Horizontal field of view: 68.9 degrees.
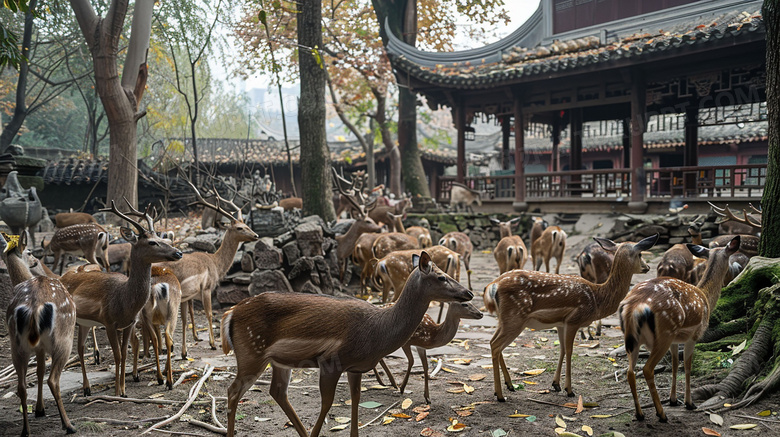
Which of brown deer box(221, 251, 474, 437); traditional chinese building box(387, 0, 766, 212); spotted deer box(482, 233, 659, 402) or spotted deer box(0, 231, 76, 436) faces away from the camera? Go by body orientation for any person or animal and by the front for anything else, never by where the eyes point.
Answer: spotted deer box(0, 231, 76, 436)

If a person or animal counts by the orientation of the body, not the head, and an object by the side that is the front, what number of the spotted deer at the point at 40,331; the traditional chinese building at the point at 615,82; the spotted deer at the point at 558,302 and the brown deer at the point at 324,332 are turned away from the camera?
1

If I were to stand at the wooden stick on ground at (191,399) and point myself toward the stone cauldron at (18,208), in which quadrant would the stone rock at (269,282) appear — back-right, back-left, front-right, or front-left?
front-right

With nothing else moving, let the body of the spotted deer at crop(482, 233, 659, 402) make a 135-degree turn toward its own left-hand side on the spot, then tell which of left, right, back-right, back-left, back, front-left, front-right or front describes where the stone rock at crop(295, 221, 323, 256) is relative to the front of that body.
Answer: front

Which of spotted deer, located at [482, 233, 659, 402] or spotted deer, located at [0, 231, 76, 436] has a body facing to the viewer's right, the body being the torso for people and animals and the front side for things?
spotted deer, located at [482, 233, 659, 402]

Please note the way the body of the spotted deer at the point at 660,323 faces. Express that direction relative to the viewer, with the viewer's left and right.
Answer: facing away from the viewer and to the right of the viewer

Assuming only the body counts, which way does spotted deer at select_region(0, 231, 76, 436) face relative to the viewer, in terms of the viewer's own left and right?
facing away from the viewer

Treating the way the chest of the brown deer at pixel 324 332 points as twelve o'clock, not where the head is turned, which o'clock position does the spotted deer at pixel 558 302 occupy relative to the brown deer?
The spotted deer is roughly at 11 o'clock from the brown deer.

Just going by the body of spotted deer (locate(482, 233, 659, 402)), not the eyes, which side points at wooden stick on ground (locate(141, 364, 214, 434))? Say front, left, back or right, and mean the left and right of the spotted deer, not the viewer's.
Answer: back

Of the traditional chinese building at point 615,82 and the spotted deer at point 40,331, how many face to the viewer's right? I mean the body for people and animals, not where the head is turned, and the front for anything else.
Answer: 0

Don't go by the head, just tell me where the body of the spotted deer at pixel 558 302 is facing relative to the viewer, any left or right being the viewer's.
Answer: facing to the right of the viewer

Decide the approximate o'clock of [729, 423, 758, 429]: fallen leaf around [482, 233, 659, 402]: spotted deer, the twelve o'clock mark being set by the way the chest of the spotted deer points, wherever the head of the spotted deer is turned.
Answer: The fallen leaf is roughly at 1 o'clock from the spotted deer.

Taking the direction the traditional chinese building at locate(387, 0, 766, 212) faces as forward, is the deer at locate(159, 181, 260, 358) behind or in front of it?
in front

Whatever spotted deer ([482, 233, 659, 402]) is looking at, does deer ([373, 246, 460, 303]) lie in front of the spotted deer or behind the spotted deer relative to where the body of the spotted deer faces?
behind

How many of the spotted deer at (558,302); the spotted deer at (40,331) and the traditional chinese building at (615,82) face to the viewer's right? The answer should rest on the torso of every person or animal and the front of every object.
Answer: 1

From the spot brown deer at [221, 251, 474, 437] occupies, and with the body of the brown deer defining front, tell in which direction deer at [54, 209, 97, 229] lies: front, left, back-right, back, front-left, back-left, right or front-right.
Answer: back-left

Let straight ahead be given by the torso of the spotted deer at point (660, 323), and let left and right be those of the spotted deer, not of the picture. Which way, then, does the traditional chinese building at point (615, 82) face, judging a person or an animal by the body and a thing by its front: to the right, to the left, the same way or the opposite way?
the opposite way

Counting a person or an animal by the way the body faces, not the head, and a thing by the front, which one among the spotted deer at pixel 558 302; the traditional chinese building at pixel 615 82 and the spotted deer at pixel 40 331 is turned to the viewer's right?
the spotted deer at pixel 558 302

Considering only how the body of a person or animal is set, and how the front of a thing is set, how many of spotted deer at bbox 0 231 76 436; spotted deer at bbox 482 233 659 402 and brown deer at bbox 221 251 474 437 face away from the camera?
1

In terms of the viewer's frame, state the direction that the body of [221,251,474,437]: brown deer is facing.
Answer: to the viewer's right
